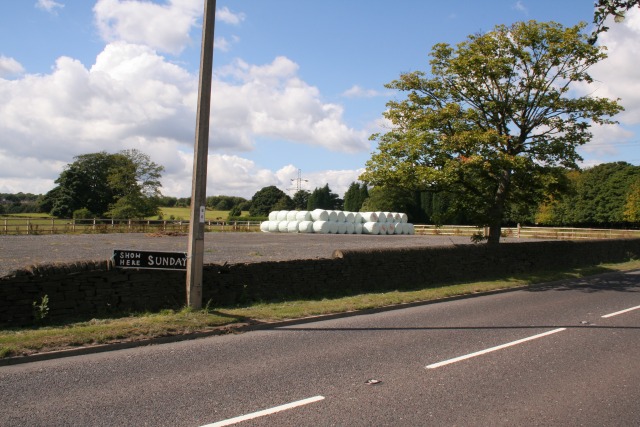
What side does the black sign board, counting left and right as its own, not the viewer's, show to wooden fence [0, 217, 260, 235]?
back

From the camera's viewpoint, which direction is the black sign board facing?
toward the camera
